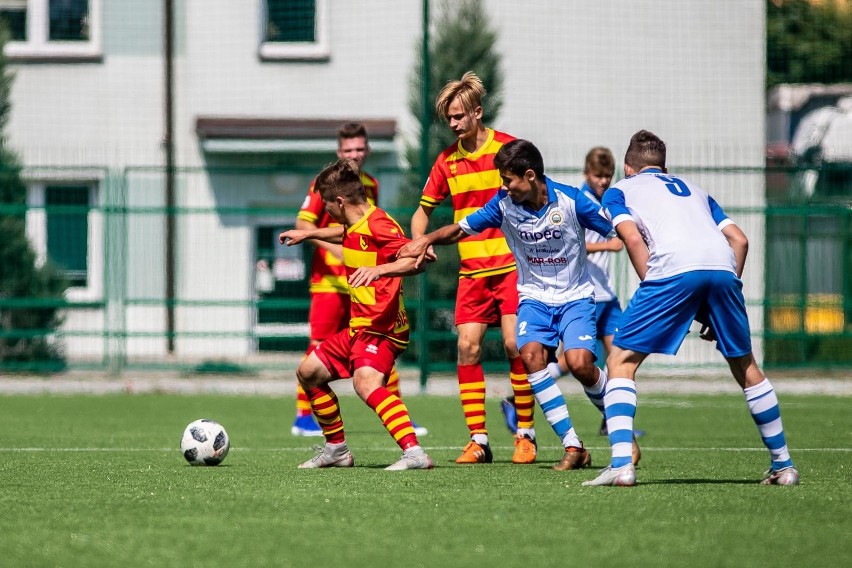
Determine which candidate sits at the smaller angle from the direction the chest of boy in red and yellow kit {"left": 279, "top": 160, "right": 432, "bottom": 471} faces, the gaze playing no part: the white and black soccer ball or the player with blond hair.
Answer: the white and black soccer ball

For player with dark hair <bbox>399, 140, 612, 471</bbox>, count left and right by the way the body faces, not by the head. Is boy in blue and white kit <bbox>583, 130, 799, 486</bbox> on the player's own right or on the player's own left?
on the player's own left

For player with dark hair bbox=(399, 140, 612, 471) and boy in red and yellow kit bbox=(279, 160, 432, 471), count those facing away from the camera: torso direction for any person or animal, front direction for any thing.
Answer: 0

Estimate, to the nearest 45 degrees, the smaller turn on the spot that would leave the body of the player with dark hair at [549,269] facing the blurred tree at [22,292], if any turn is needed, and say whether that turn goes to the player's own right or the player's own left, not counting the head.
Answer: approximately 90° to the player's own right

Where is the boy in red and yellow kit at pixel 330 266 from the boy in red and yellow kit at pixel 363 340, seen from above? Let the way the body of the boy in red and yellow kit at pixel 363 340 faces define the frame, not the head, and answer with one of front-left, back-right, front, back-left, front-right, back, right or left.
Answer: back-right

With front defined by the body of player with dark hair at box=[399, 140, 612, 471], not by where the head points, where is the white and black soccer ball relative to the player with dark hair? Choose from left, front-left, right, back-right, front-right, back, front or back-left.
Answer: front-right

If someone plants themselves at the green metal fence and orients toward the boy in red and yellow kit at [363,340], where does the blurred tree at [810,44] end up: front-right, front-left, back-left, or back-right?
back-left

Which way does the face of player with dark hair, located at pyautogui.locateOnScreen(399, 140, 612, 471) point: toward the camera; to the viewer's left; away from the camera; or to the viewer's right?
to the viewer's left

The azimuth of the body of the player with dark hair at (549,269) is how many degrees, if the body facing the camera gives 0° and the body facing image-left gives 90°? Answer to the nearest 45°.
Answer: approximately 45°

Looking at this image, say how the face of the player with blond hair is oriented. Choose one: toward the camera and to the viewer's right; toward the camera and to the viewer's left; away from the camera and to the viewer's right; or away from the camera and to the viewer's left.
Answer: toward the camera and to the viewer's left

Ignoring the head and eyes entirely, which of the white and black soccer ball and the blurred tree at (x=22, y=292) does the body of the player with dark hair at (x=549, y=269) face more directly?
the white and black soccer ball

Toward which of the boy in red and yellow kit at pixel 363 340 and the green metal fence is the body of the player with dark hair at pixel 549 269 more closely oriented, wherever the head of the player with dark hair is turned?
the boy in red and yellow kit

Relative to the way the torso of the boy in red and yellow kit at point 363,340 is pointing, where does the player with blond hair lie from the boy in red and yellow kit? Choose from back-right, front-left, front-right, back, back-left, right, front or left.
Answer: back
